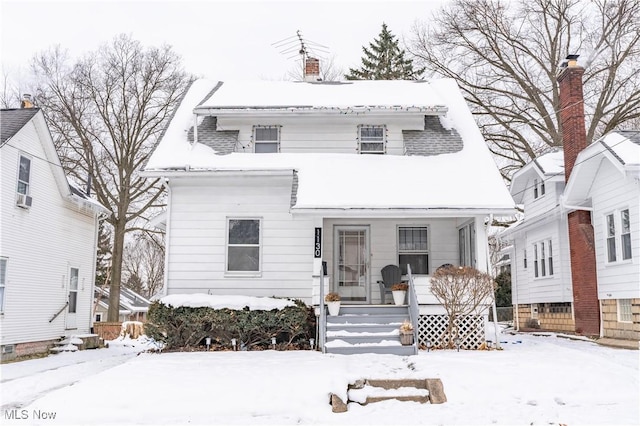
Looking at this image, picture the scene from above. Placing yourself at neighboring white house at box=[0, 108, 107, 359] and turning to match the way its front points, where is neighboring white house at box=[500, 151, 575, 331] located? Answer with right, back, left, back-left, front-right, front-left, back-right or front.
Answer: back-left

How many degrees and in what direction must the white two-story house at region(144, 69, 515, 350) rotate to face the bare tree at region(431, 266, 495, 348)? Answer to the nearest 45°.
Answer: approximately 45° to its left

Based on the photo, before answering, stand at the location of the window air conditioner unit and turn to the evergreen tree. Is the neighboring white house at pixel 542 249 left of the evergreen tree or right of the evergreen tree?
right

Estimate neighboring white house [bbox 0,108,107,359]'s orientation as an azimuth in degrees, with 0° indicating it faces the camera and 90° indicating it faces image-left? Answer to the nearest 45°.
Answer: approximately 45°

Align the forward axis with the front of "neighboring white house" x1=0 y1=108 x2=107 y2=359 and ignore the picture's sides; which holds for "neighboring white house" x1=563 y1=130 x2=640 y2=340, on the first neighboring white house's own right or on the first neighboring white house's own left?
on the first neighboring white house's own left

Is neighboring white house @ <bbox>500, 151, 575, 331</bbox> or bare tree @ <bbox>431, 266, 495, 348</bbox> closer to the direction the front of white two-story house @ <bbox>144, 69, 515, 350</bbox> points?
the bare tree

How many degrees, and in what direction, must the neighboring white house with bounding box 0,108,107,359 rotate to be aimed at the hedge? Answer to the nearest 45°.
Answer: approximately 90° to its left

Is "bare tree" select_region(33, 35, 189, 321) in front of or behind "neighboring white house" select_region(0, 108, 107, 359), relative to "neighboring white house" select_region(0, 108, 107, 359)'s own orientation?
behind

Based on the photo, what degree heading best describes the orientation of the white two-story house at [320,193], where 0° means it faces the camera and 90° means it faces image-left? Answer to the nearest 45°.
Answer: approximately 0°

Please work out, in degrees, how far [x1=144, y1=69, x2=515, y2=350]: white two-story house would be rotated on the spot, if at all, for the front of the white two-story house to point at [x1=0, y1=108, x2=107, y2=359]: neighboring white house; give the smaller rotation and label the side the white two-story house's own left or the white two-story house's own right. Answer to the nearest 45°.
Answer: approximately 90° to the white two-story house's own right

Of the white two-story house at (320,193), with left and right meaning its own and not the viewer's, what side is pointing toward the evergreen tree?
back
